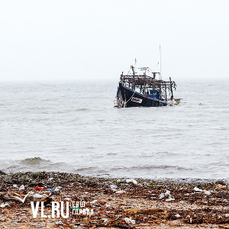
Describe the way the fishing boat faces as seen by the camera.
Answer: facing the viewer and to the left of the viewer
